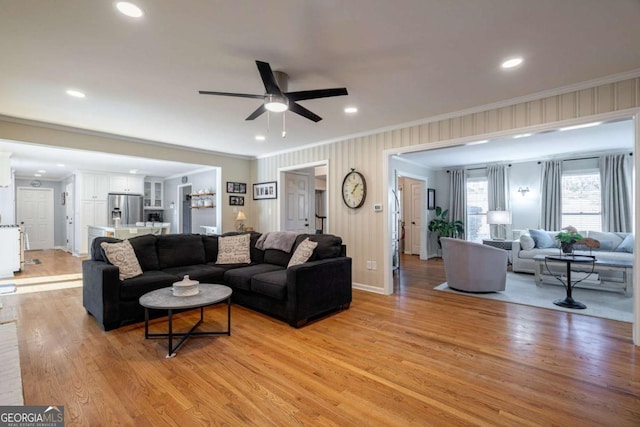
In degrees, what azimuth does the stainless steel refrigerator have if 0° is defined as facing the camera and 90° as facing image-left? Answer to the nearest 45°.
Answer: approximately 315°

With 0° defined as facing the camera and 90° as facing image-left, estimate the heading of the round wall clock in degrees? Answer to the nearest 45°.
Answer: approximately 45°

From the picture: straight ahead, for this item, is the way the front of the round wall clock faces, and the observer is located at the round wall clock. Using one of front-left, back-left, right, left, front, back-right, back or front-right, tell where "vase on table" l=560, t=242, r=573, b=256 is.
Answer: back-left

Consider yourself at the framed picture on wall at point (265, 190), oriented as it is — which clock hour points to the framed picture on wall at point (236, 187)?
the framed picture on wall at point (236, 187) is roughly at 2 o'clock from the framed picture on wall at point (265, 190).

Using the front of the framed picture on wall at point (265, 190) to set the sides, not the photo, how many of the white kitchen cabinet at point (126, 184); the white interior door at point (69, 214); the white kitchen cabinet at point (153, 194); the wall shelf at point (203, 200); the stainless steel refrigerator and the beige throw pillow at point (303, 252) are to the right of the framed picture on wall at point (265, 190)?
5

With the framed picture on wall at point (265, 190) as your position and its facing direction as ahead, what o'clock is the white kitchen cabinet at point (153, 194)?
The white kitchen cabinet is roughly at 3 o'clock from the framed picture on wall.

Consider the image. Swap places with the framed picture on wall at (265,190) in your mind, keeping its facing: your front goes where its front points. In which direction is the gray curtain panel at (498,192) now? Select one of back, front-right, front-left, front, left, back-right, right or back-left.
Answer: back-left

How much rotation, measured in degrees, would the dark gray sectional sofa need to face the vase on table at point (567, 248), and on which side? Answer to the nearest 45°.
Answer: approximately 90° to its left

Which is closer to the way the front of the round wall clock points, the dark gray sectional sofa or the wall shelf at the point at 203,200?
the dark gray sectional sofa
